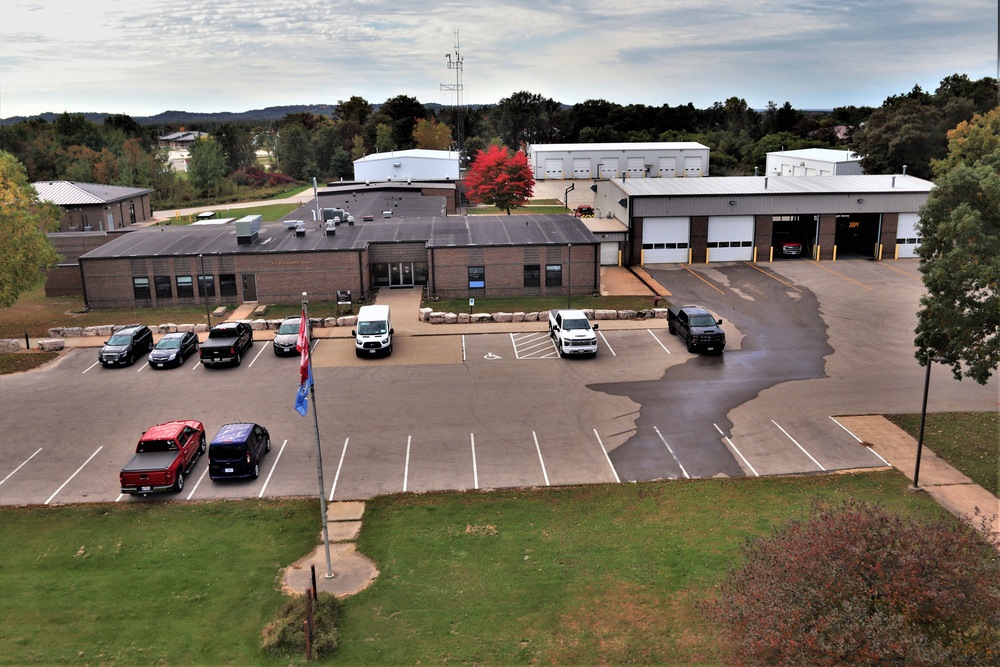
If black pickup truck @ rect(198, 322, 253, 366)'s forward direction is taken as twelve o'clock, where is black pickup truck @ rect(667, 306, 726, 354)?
black pickup truck @ rect(667, 306, 726, 354) is roughly at 2 o'clock from black pickup truck @ rect(198, 322, 253, 366).

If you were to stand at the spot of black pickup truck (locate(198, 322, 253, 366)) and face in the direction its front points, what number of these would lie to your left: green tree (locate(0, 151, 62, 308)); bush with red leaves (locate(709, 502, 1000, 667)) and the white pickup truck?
1

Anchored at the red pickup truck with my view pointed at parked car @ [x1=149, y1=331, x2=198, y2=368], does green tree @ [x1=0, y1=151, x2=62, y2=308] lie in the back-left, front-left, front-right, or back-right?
front-left

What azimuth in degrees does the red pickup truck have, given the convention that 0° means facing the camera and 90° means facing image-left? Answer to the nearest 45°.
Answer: approximately 225°

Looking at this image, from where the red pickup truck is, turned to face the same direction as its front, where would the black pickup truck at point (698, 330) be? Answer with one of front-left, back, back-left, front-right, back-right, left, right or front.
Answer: front-right

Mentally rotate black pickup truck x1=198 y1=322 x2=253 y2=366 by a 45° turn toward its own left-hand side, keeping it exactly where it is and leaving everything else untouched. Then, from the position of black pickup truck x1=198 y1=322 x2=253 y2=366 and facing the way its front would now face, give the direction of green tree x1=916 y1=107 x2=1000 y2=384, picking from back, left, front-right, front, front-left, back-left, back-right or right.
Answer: back-right

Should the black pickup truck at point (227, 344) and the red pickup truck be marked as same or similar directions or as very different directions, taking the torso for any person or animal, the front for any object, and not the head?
same or similar directions

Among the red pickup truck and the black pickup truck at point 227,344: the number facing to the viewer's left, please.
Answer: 0

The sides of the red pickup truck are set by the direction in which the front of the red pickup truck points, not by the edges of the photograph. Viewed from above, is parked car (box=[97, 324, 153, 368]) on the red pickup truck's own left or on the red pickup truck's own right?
on the red pickup truck's own left

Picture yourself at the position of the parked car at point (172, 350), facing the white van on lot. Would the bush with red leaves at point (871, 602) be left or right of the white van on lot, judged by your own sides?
right

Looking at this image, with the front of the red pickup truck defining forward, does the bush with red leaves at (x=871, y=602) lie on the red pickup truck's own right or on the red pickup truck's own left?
on the red pickup truck's own right

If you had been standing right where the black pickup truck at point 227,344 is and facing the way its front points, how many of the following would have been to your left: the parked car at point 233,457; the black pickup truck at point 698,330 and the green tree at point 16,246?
1

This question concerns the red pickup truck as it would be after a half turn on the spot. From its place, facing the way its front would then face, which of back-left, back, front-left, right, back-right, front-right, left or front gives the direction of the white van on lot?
back
